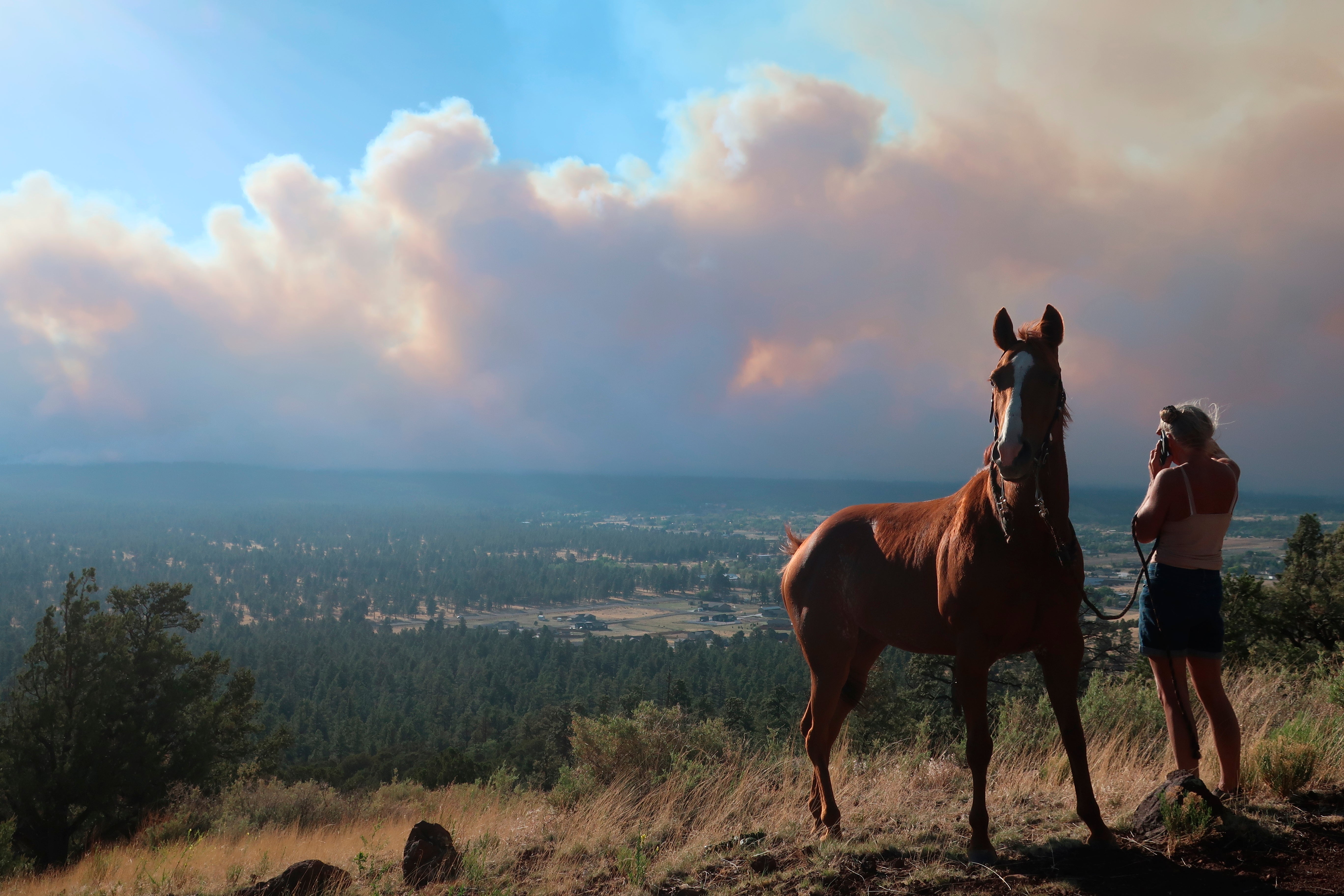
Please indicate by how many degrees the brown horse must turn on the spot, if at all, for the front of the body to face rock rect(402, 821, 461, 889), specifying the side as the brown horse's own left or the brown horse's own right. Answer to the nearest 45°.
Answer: approximately 135° to the brown horse's own right

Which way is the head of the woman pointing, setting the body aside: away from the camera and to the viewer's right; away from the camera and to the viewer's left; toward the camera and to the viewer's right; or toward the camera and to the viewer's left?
away from the camera and to the viewer's left

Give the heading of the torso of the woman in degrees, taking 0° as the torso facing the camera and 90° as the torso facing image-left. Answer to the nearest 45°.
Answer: approximately 135°

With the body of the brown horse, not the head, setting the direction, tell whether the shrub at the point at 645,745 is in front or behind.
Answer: behind

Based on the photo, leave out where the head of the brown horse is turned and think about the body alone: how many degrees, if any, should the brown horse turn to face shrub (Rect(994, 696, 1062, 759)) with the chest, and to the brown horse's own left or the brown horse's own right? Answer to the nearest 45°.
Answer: approximately 135° to the brown horse's own left

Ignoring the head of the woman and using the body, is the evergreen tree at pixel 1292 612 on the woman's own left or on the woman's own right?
on the woman's own right
